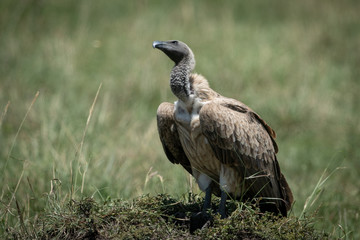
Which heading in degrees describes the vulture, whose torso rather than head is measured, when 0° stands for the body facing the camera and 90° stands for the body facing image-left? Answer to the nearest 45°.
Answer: approximately 45°
